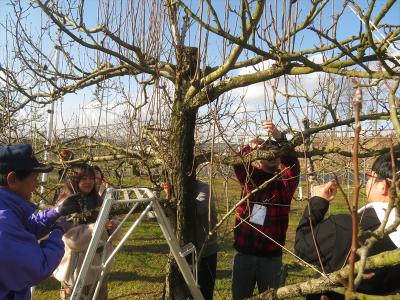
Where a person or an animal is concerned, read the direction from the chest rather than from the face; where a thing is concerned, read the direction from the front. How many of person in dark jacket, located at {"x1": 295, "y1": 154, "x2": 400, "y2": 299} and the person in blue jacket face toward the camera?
0

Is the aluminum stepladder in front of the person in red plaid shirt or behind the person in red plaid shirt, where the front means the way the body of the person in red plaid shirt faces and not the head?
in front

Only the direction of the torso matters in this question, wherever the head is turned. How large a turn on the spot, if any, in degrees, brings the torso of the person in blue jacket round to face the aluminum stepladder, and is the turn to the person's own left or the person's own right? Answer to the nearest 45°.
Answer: approximately 45° to the person's own right

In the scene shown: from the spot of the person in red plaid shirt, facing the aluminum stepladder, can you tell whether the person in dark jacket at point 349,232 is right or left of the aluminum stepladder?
left

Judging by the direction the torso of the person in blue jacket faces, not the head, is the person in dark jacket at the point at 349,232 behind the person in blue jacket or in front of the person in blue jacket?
in front

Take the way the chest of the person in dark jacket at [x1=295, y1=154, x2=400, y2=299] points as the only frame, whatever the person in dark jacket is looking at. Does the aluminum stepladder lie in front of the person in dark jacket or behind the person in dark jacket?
in front

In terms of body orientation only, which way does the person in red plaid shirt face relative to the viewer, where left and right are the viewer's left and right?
facing the viewer

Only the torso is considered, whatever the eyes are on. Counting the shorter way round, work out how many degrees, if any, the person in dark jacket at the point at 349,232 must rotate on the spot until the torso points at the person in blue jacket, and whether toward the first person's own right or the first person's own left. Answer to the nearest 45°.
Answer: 0° — they already face them

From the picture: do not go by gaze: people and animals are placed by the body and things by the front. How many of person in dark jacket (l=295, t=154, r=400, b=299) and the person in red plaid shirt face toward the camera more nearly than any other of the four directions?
1

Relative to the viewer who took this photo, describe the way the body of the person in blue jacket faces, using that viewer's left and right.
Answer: facing to the right of the viewer

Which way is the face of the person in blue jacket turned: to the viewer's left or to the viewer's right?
to the viewer's right

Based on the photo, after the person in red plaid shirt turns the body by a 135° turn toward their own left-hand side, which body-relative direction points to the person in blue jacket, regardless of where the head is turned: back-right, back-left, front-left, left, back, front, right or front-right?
back

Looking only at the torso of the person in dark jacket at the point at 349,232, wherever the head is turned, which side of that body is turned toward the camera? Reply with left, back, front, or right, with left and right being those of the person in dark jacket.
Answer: left

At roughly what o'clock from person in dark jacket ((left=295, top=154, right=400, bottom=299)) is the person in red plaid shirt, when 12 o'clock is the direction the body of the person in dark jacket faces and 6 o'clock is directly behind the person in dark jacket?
The person in red plaid shirt is roughly at 2 o'clock from the person in dark jacket.
